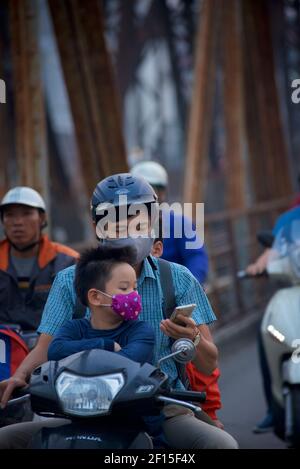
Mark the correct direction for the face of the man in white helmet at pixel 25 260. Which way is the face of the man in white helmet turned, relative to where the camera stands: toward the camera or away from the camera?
toward the camera

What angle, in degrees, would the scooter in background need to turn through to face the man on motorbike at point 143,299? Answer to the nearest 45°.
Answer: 0° — it already faces them

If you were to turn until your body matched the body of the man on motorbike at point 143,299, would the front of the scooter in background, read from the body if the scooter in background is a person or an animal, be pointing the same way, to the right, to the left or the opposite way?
the same way

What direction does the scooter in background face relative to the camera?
toward the camera

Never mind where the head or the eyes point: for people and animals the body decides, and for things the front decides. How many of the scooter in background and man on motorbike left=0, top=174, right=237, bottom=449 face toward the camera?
2

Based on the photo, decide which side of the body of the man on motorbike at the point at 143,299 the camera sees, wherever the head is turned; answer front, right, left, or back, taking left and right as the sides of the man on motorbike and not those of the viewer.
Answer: front

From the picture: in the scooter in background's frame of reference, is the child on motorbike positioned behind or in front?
in front

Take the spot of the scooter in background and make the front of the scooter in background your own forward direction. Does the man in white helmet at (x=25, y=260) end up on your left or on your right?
on your right

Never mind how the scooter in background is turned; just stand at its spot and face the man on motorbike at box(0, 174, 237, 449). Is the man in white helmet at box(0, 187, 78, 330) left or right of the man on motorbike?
right
